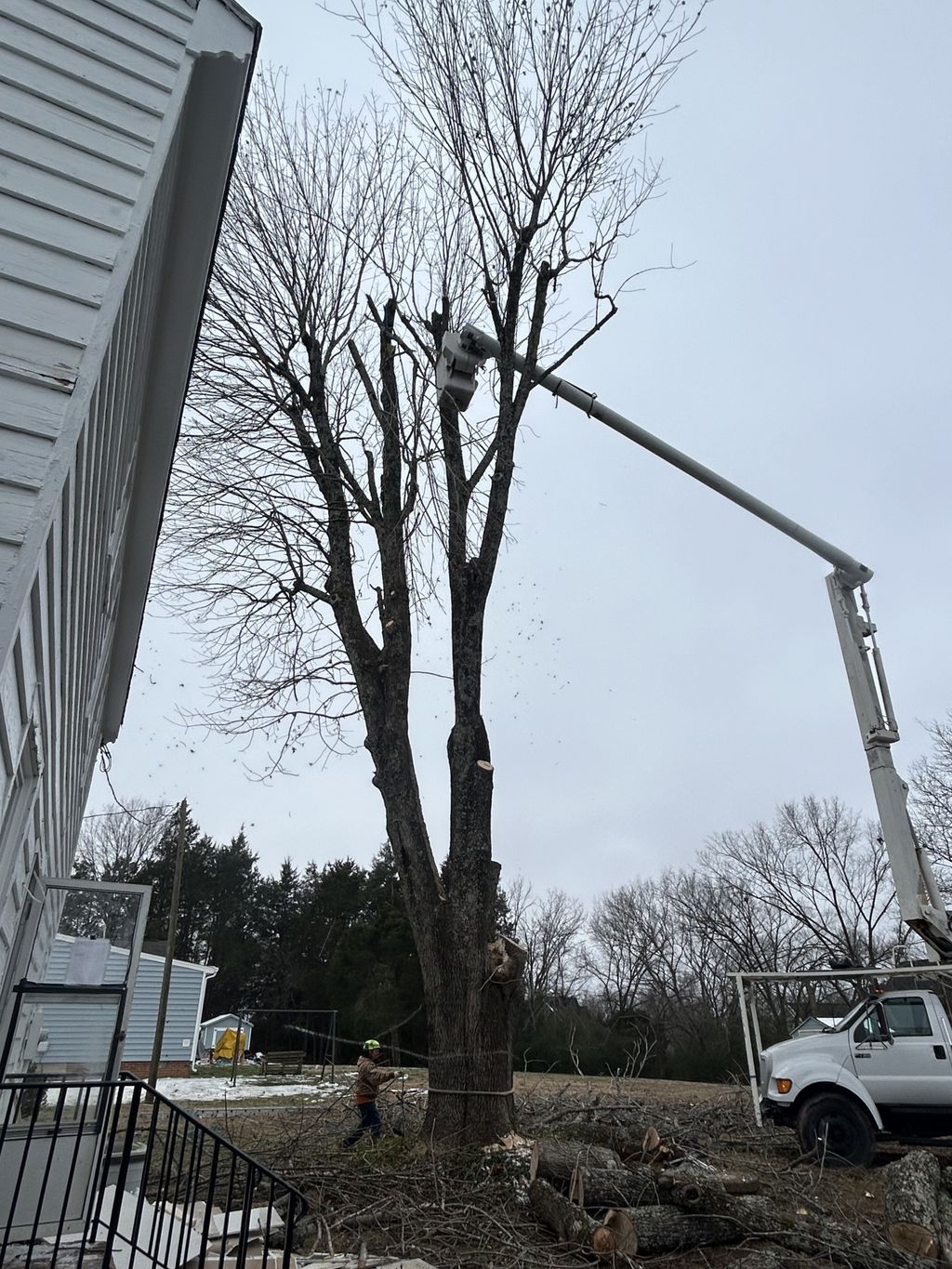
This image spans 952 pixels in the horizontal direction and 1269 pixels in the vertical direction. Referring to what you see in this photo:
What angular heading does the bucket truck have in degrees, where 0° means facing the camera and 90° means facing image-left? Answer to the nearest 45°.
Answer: approximately 90°

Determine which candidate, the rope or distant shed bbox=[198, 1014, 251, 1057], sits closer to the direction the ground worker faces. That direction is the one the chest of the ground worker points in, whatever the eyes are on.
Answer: the rope

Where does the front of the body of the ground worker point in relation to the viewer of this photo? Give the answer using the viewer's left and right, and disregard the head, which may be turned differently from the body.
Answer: facing to the right of the viewer

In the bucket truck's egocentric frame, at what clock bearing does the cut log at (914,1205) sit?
The cut log is roughly at 9 o'clock from the bucket truck.

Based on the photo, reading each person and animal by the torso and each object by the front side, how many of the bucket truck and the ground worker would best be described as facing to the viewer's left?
1

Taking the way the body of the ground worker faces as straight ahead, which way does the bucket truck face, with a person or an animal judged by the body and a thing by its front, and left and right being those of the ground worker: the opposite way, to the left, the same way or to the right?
the opposite way

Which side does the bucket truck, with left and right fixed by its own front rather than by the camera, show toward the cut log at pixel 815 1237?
left

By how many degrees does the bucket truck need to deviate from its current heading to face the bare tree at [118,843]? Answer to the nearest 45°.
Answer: approximately 45° to its right

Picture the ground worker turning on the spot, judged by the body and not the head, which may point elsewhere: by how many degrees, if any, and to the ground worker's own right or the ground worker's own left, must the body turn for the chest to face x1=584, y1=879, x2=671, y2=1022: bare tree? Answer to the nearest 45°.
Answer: approximately 90° to the ground worker's own left

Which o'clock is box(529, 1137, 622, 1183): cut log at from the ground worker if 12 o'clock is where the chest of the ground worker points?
The cut log is roughly at 2 o'clock from the ground worker.

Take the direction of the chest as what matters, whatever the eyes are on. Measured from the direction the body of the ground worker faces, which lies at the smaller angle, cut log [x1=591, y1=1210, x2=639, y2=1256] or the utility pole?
the cut log

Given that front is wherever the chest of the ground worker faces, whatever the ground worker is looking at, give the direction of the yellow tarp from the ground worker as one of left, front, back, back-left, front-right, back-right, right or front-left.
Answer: left

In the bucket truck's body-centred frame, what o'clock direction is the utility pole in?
The utility pole is roughly at 1 o'clock from the bucket truck.

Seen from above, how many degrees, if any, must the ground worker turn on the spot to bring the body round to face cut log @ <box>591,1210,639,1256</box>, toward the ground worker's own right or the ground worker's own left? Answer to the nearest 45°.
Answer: approximately 45° to the ground worker's own right
